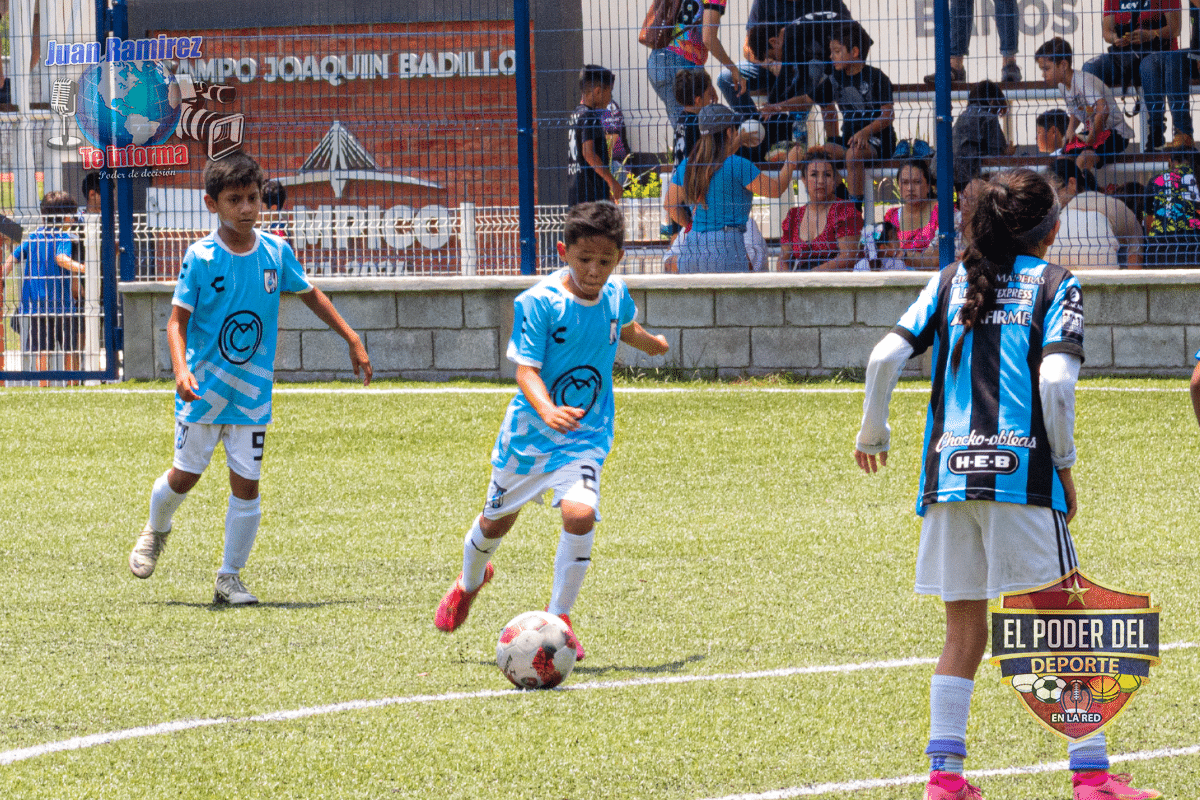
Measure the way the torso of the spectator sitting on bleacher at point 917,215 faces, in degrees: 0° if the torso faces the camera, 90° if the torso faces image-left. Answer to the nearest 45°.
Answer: approximately 0°

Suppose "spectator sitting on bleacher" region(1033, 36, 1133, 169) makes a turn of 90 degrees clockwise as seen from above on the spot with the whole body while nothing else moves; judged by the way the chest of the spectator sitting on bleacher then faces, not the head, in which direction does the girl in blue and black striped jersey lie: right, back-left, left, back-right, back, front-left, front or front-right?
back-left

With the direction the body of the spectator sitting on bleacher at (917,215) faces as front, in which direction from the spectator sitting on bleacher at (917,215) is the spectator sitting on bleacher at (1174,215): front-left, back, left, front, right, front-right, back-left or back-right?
left

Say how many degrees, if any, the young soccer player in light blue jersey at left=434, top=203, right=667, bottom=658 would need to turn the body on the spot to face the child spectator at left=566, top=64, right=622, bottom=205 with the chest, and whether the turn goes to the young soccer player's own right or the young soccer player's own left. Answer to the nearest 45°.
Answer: approximately 135° to the young soccer player's own left

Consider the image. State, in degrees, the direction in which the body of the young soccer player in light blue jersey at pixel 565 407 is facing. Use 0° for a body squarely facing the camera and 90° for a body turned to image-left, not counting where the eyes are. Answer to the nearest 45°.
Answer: approximately 315°

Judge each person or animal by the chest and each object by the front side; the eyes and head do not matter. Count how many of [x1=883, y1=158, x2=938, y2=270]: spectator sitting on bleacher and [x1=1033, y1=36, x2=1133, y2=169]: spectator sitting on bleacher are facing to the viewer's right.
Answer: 0

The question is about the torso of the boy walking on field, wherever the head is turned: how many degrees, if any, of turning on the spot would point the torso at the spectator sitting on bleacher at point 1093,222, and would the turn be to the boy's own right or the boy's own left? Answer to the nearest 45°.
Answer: approximately 90° to the boy's own left

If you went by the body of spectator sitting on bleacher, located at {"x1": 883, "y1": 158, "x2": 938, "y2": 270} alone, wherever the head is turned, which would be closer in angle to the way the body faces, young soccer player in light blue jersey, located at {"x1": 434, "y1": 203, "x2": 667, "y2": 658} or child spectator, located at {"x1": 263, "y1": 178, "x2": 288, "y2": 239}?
the young soccer player in light blue jersey
